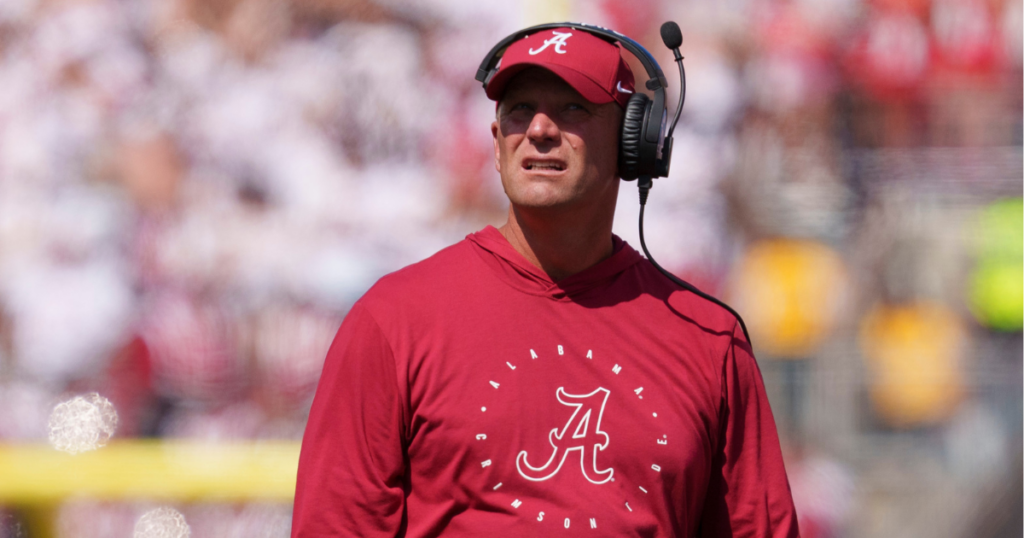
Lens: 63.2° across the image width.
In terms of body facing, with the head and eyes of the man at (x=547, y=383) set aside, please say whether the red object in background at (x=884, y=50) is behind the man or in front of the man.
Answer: behind

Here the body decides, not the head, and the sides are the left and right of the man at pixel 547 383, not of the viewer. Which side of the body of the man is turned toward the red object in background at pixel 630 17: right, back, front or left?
back

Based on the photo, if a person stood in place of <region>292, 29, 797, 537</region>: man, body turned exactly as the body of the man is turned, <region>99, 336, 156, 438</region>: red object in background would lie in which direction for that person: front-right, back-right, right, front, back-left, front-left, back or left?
back-right

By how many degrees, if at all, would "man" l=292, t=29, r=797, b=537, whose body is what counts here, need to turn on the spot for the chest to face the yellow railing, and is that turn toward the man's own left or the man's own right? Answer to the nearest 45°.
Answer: approximately 135° to the man's own right

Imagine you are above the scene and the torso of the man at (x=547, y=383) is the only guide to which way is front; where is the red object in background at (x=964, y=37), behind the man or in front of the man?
behind

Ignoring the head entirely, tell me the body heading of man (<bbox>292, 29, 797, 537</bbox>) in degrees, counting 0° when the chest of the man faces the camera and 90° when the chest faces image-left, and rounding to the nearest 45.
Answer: approximately 0°
